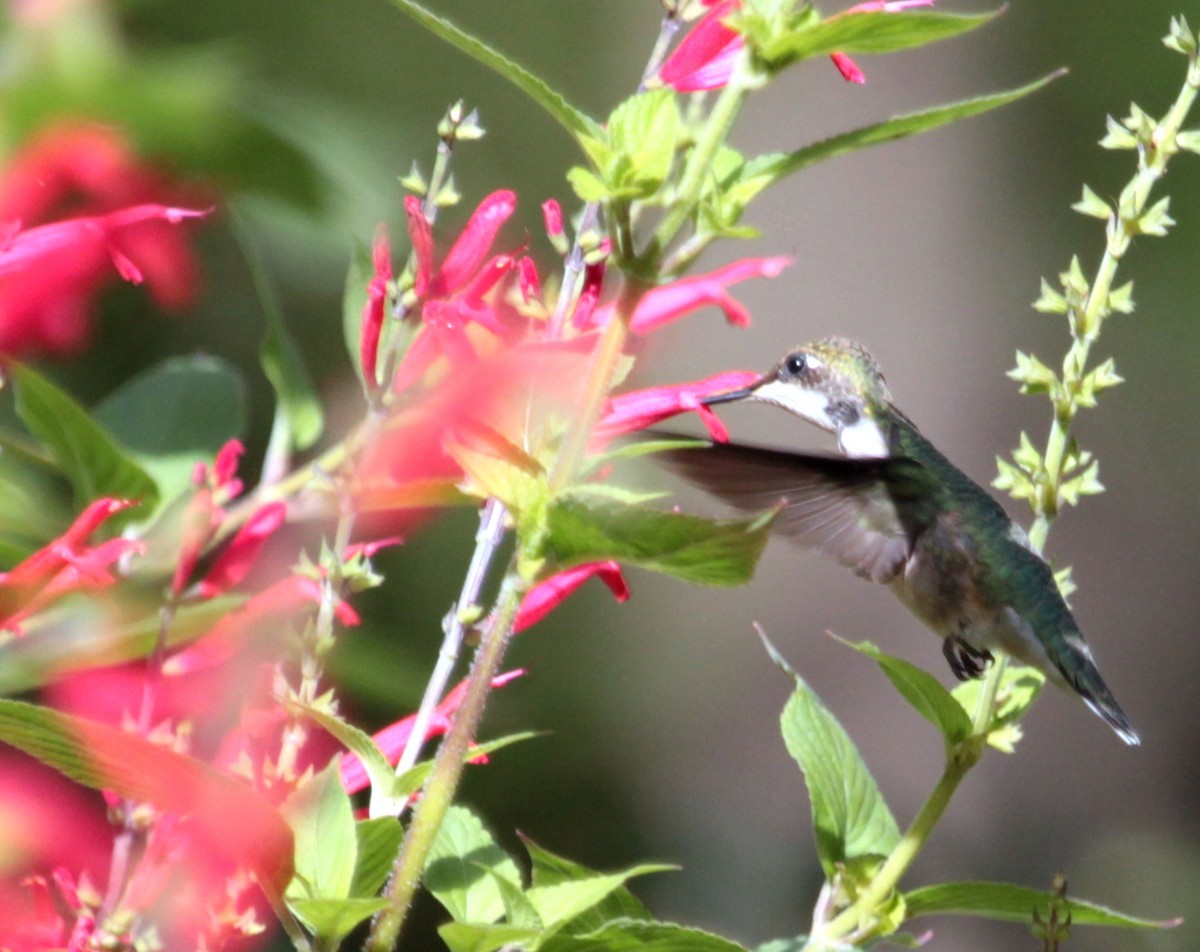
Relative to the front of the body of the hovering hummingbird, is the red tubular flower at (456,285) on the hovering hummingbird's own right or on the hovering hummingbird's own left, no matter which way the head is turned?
on the hovering hummingbird's own left

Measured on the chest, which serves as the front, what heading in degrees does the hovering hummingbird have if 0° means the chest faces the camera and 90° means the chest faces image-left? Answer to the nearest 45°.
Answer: approximately 90°

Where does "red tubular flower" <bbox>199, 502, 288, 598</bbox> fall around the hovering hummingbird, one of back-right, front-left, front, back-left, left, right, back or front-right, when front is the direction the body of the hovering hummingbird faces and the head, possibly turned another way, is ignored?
front-left

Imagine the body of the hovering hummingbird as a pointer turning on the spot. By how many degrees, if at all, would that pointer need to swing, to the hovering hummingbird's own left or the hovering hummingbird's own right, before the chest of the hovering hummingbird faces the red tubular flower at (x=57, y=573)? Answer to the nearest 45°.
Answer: approximately 45° to the hovering hummingbird's own left

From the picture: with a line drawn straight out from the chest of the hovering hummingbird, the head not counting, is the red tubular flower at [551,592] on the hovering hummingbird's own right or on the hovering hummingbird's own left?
on the hovering hummingbird's own left
